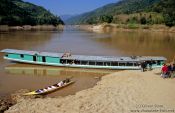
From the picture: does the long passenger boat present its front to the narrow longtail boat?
no
